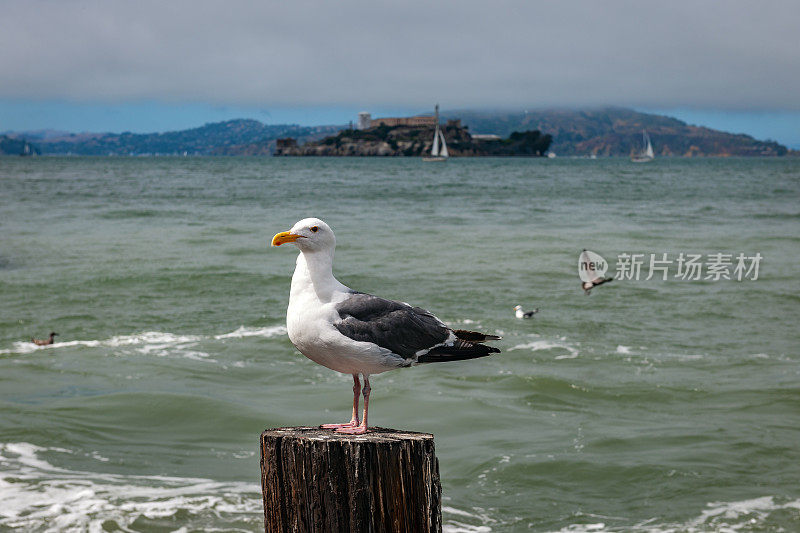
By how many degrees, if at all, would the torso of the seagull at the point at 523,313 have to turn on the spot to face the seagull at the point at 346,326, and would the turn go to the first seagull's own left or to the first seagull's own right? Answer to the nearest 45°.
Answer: approximately 90° to the first seagull's own left

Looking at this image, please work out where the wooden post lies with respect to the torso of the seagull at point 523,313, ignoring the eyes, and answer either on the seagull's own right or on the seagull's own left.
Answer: on the seagull's own left

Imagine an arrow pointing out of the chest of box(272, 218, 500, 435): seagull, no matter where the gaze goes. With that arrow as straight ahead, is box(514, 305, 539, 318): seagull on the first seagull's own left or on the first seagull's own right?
on the first seagull's own right

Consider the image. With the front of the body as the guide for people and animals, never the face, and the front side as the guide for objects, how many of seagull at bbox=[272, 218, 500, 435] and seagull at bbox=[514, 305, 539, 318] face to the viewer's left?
2

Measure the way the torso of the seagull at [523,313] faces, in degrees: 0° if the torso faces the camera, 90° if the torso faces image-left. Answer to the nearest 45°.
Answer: approximately 90°

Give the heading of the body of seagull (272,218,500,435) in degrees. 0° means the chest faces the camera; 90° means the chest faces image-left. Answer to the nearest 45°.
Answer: approximately 90°
